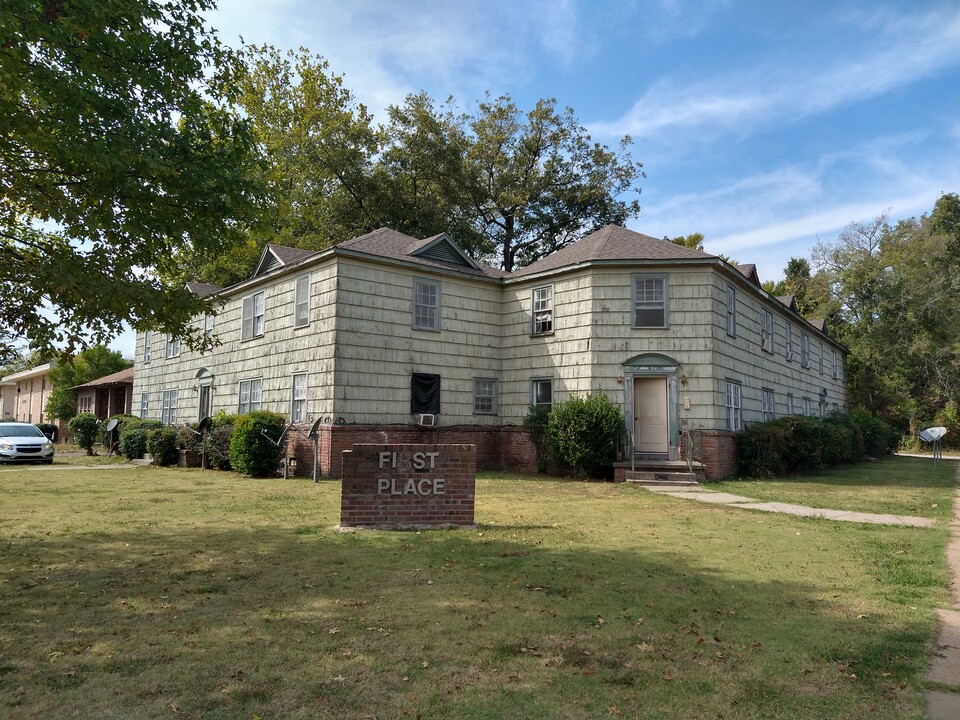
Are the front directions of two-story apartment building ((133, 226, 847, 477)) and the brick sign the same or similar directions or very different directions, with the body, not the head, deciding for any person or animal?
same or similar directions

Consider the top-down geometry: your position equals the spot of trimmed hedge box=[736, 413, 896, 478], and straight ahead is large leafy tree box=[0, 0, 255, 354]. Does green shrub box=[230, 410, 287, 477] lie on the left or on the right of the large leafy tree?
right

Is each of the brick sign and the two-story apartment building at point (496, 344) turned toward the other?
no

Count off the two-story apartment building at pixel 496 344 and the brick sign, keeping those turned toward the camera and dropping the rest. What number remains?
2

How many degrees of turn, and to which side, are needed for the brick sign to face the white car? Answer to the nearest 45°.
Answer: approximately 135° to its right

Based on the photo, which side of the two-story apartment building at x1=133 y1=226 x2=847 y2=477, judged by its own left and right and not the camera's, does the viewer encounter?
front

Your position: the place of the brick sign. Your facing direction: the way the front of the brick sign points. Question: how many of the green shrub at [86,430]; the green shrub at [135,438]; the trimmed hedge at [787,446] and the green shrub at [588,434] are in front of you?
0

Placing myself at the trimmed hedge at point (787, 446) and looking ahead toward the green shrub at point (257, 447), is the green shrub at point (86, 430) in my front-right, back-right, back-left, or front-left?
front-right

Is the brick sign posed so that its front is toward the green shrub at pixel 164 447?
no

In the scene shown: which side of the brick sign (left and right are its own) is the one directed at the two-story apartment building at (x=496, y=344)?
back

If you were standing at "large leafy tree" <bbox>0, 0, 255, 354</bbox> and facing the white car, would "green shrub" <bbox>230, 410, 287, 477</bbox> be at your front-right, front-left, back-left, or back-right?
front-right

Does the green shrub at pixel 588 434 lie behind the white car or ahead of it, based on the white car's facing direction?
ahead

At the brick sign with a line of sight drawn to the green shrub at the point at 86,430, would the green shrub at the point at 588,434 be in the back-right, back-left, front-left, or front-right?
front-right

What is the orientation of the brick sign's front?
toward the camera

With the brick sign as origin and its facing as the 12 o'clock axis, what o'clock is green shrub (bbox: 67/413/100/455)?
The green shrub is roughly at 5 o'clock from the brick sign.
